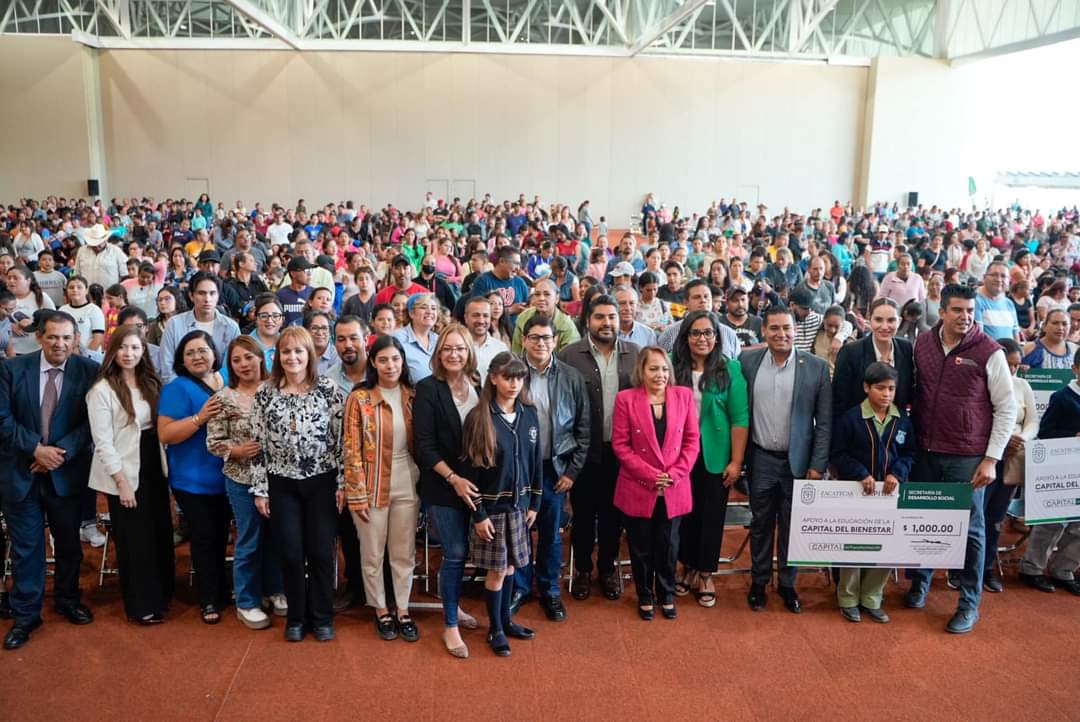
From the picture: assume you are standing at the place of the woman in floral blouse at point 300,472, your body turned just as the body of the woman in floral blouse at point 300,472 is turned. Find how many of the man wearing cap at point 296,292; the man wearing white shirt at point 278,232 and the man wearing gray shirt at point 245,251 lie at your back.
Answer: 3

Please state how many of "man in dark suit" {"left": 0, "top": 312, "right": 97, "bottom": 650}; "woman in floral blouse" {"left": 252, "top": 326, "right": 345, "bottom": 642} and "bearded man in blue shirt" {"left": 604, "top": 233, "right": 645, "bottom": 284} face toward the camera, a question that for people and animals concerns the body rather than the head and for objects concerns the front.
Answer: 3

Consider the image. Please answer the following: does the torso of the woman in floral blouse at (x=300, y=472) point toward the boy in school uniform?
no

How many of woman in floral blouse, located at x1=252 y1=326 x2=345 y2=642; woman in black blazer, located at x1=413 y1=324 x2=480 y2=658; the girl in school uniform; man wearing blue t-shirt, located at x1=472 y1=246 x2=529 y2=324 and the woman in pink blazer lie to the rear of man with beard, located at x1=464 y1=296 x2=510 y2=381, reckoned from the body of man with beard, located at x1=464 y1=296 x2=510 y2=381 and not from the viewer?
1

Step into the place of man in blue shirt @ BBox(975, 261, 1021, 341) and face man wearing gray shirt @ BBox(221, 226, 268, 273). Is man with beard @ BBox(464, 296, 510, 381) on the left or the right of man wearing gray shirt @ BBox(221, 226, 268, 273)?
left

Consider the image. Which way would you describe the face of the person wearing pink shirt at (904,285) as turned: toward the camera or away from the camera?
toward the camera

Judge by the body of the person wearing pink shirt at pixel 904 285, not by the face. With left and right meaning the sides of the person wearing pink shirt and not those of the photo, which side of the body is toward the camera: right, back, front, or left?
front

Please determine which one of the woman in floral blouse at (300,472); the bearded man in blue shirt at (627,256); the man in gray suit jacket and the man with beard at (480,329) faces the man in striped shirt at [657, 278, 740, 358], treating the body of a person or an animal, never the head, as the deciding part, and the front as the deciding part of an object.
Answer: the bearded man in blue shirt at (627,256)

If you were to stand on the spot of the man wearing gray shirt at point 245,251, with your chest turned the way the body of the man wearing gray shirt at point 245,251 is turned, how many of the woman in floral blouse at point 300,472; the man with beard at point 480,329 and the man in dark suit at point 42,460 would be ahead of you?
3

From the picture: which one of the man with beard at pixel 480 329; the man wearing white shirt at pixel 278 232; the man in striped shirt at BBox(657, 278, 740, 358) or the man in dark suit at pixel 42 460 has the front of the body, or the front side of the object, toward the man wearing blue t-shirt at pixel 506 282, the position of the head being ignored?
the man wearing white shirt at pixel 278 232

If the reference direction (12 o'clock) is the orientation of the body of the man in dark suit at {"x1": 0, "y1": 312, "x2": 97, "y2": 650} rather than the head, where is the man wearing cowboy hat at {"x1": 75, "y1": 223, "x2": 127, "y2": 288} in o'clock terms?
The man wearing cowboy hat is roughly at 6 o'clock from the man in dark suit.

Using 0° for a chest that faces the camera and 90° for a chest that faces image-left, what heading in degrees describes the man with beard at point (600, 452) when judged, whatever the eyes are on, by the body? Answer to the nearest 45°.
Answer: approximately 0°

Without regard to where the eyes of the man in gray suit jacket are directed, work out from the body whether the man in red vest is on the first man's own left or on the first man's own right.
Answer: on the first man's own left

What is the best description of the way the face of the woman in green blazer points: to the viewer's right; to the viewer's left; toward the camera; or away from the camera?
toward the camera

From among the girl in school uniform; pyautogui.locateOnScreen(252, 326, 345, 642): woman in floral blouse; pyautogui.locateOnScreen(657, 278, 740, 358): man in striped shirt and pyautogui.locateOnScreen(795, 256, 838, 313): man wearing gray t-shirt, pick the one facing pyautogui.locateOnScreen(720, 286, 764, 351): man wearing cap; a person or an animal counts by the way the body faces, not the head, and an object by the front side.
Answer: pyautogui.locateOnScreen(795, 256, 838, 313): man wearing gray t-shirt

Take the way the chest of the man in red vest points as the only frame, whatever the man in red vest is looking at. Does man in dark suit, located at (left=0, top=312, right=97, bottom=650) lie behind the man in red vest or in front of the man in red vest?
in front

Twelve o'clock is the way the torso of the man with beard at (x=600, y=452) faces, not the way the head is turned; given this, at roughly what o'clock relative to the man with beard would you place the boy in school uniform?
The boy in school uniform is roughly at 9 o'clock from the man with beard.

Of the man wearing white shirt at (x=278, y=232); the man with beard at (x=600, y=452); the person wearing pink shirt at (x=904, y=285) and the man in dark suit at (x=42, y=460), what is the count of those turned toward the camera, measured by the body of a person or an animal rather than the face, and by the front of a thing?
4

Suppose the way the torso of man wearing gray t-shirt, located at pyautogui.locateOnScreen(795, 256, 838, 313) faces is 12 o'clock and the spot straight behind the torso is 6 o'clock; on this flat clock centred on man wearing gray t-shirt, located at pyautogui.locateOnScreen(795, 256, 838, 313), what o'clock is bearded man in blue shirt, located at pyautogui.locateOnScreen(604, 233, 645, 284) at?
bearded man in blue shirt, located at pyautogui.locateOnScreen(604, 233, 645, 284) is roughly at 4 o'clock from man wearing gray t-shirt, located at pyautogui.locateOnScreen(795, 256, 838, 313).

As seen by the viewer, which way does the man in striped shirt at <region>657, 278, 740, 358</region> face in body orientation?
toward the camera

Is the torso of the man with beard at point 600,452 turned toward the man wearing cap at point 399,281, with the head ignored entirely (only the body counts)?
no
